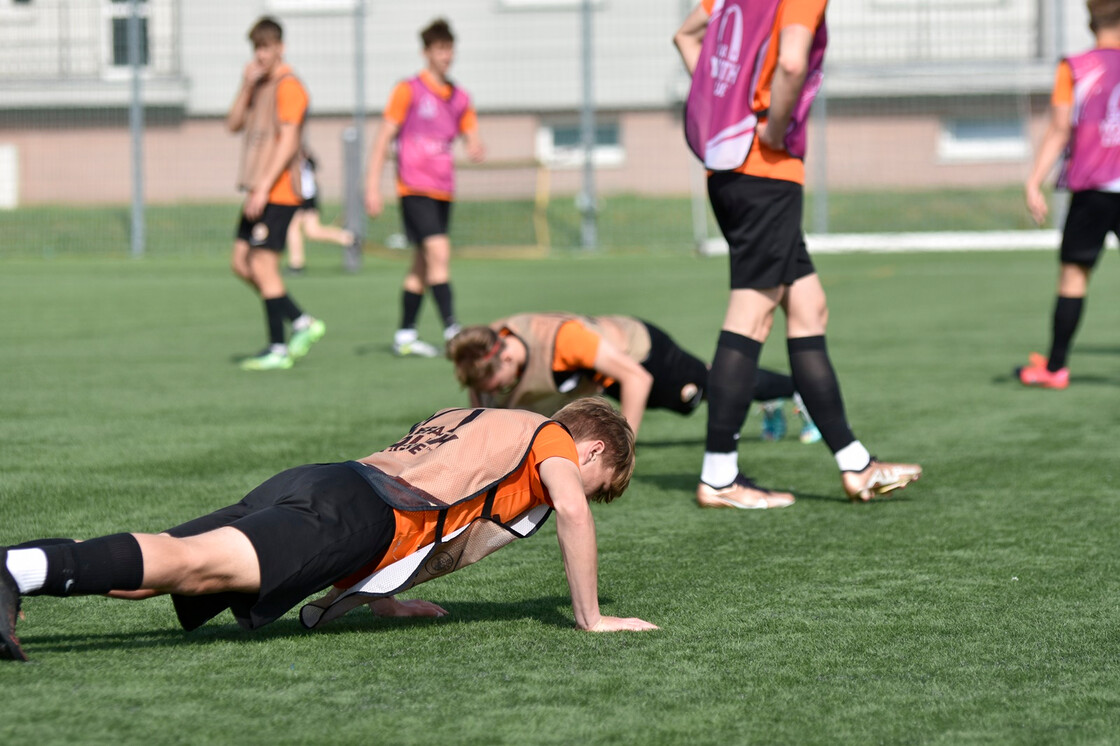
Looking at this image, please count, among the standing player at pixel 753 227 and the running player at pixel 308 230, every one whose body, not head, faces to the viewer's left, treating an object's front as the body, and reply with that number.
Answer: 1

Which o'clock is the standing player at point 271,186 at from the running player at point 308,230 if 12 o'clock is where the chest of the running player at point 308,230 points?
the standing player at point 271,186 is roughly at 9 o'clock from the running player at point 308,230.

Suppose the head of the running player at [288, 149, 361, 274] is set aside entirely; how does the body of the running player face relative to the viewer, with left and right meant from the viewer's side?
facing to the left of the viewer

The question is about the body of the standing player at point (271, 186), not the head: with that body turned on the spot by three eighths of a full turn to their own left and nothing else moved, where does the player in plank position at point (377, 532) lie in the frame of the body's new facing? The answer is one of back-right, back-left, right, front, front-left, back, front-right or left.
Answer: right

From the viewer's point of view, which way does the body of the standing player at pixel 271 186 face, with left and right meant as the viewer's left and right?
facing the viewer and to the left of the viewer

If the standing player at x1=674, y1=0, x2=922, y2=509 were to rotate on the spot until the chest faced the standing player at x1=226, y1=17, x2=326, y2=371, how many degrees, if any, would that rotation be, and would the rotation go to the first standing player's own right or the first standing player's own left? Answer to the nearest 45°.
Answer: approximately 90° to the first standing player's own left

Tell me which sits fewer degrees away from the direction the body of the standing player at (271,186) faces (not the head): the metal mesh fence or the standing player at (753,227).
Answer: the standing player

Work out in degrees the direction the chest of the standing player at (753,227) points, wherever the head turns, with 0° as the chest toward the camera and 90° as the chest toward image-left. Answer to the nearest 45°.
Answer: approximately 225°

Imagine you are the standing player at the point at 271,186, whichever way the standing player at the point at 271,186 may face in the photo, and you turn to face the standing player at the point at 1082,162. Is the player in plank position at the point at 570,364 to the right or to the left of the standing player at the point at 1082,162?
right

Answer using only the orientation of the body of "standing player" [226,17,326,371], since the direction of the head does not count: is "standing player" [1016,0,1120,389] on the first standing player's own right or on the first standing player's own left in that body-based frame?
on the first standing player's own left

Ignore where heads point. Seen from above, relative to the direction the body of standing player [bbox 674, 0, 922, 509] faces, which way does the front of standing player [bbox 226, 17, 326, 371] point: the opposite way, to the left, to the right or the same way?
the opposite way

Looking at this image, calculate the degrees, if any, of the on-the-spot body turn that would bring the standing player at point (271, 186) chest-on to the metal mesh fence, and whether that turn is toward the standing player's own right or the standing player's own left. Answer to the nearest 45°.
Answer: approximately 135° to the standing player's own right
